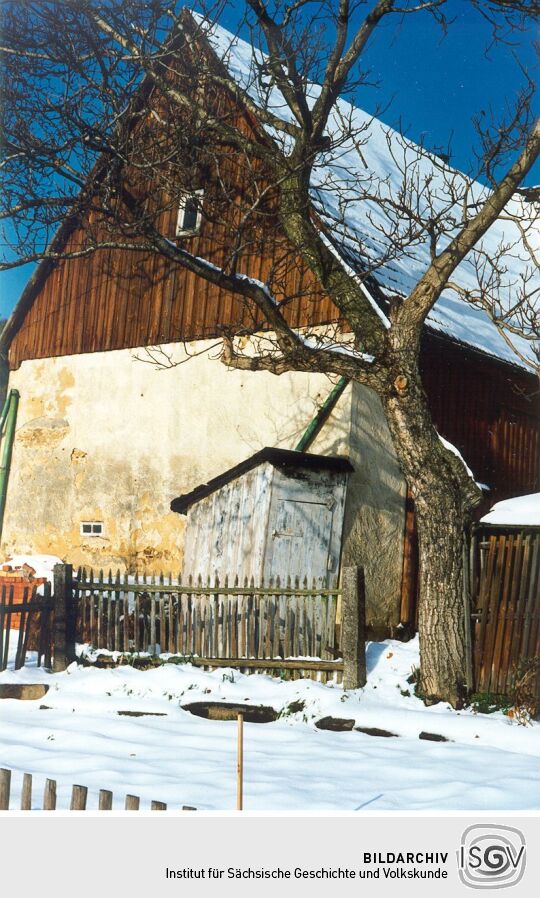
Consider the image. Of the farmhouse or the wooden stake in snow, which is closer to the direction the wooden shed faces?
the wooden stake in snow

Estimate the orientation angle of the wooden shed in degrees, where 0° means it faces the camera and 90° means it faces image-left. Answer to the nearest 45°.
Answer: approximately 315°

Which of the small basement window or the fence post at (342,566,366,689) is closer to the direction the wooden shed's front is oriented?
the fence post

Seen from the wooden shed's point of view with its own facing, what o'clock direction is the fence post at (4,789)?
The fence post is roughly at 2 o'clock from the wooden shed.

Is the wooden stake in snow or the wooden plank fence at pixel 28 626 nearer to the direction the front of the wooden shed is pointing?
the wooden stake in snow

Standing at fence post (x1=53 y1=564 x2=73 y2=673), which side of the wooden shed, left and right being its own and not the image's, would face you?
right

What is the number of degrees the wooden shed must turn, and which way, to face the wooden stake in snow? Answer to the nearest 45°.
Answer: approximately 45° to its right
